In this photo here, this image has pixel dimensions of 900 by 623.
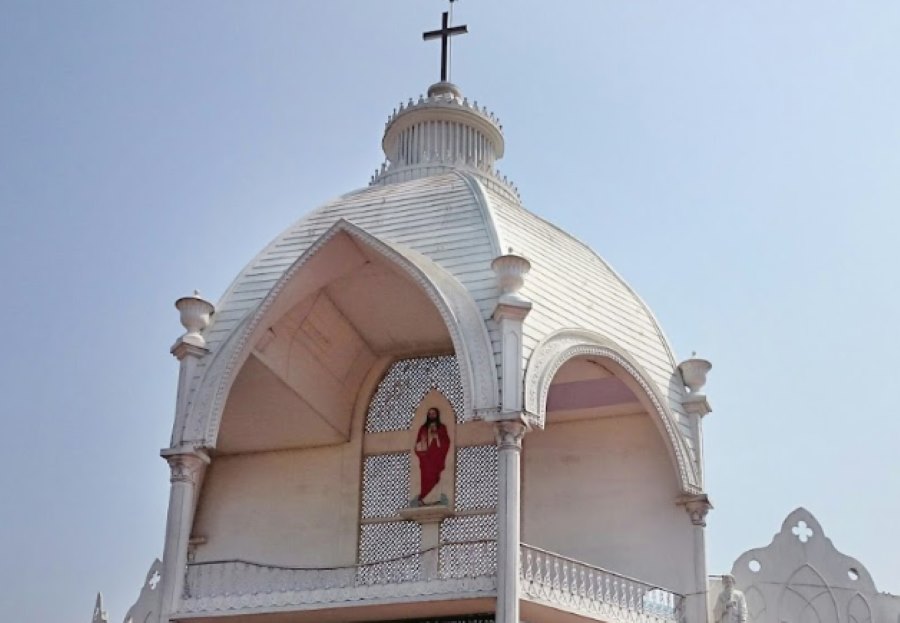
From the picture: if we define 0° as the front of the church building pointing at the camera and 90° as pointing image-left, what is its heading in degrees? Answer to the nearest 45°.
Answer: approximately 45°
